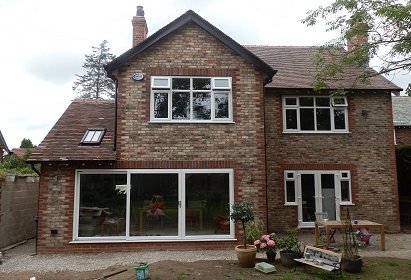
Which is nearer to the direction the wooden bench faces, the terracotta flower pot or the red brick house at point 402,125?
the terracotta flower pot

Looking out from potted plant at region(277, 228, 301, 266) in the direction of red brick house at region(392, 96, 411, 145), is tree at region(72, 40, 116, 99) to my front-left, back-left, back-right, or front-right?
front-left

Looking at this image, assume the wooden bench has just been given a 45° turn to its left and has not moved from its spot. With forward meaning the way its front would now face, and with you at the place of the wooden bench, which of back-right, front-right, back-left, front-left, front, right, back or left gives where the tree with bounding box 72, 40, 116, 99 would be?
back-right

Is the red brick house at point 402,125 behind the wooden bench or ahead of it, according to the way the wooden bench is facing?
behind

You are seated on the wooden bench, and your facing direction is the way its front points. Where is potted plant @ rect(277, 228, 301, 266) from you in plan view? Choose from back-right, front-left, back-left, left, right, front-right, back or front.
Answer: right

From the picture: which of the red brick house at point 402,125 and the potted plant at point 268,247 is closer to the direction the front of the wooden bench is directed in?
the potted plant

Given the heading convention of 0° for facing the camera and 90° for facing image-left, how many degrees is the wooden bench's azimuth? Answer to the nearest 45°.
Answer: approximately 45°

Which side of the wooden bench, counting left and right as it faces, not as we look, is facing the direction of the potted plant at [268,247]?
right

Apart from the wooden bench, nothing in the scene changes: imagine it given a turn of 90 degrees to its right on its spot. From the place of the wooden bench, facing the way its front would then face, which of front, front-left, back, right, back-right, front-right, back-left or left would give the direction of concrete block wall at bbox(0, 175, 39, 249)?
front-left

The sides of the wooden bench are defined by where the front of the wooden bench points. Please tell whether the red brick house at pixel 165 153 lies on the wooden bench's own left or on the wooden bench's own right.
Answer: on the wooden bench's own right

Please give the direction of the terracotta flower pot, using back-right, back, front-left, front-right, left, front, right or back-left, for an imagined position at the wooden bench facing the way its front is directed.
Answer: front-right
